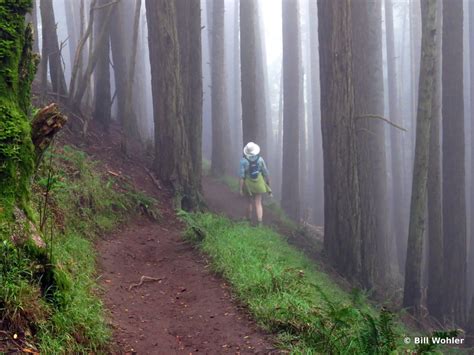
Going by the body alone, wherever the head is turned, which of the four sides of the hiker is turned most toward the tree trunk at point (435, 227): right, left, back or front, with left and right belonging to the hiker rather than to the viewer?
right

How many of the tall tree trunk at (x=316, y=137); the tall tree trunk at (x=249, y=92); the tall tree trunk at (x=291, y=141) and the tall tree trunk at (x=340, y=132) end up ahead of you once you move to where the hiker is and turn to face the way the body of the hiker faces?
3

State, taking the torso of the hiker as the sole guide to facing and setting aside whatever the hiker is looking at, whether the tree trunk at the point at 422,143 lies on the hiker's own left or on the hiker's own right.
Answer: on the hiker's own right

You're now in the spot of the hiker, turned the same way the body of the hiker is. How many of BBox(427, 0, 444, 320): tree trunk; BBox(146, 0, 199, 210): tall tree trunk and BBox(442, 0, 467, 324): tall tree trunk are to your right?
2

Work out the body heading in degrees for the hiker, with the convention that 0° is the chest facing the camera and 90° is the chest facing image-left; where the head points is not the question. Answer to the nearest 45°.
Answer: approximately 180°

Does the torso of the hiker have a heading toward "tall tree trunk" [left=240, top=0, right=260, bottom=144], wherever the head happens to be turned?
yes

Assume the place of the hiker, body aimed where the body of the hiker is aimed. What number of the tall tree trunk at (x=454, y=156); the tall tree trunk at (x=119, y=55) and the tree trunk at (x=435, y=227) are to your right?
2

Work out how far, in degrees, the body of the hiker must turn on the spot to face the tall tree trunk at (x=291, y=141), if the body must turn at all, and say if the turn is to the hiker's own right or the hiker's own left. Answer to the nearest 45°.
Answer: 0° — they already face it

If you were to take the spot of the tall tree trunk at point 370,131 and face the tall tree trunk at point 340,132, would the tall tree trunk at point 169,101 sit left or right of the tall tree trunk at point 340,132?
right

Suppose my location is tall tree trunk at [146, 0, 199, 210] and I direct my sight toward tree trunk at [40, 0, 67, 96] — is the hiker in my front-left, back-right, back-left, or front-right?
back-right

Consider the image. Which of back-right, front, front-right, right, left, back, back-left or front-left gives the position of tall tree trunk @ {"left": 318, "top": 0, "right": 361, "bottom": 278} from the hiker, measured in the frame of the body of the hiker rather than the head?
back-right

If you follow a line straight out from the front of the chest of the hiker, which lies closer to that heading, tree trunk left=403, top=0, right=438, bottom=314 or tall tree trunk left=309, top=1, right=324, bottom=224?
the tall tree trunk

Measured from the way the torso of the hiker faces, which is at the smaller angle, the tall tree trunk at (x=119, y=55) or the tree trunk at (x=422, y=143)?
the tall tree trunk
